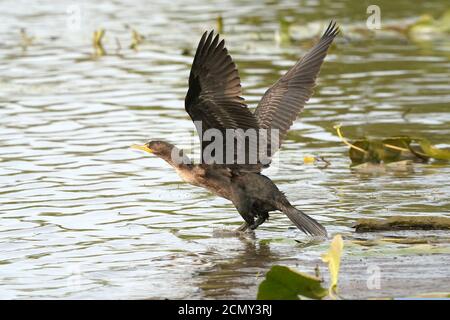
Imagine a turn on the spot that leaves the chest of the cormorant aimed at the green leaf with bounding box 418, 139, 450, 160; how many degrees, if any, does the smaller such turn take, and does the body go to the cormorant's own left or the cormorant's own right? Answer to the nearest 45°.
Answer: approximately 135° to the cormorant's own right

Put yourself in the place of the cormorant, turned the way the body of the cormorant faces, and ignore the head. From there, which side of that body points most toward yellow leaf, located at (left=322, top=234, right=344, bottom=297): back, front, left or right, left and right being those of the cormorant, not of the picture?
left

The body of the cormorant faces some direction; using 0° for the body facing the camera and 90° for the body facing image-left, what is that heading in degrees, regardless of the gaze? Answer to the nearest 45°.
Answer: approximately 90°

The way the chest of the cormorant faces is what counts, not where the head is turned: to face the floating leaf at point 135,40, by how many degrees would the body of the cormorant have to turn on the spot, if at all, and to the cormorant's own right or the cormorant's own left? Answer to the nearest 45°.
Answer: approximately 90° to the cormorant's own right
